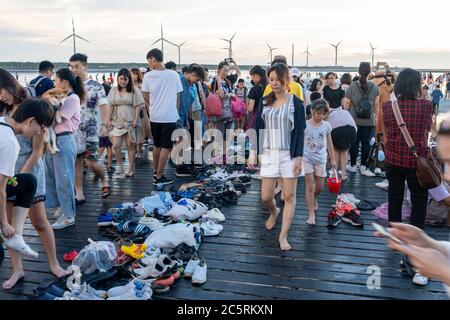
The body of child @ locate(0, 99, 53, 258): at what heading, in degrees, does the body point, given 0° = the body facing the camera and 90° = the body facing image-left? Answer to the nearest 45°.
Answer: approximately 270°

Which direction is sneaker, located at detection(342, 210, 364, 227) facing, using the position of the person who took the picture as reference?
facing the viewer and to the right of the viewer

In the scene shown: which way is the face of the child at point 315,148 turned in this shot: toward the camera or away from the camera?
toward the camera

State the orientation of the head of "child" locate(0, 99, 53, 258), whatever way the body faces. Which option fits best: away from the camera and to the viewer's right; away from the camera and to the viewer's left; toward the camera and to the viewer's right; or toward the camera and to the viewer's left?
toward the camera and to the viewer's right

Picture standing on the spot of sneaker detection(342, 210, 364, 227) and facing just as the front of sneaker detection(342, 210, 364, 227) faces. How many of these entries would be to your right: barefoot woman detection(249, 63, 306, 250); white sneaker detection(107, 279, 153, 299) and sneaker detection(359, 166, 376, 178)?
2

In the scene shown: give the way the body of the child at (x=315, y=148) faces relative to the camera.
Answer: toward the camera

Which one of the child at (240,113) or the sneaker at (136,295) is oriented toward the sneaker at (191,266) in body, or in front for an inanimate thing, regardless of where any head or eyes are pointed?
the child

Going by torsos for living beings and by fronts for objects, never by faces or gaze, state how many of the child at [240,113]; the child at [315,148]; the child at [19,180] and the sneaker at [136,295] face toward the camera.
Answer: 2

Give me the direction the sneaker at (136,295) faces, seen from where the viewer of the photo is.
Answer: facing to the left of the viewer

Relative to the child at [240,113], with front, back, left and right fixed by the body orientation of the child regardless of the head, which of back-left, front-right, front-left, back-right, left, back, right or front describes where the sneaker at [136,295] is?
front

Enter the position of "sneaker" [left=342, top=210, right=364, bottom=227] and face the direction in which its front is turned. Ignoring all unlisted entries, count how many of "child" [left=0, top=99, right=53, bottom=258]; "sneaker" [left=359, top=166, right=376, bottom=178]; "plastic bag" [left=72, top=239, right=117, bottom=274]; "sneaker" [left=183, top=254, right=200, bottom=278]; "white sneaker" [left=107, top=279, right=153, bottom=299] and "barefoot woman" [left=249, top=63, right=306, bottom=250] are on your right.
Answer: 5

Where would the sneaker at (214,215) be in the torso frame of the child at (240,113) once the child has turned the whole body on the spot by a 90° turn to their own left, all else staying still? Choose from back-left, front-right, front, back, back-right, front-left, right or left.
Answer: right

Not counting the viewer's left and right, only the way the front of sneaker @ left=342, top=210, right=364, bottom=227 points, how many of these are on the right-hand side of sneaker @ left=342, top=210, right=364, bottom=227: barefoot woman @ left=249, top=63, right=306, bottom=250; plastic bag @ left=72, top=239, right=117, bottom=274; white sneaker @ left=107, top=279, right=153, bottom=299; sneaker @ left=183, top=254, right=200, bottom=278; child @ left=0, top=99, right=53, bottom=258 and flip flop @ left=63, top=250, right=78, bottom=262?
6

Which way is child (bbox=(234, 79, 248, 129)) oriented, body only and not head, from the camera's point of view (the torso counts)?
toward the camera

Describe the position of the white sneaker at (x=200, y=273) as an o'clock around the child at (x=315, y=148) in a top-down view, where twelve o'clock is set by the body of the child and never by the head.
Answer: The white sneaker is roughly at 1 o'clock from the child.
